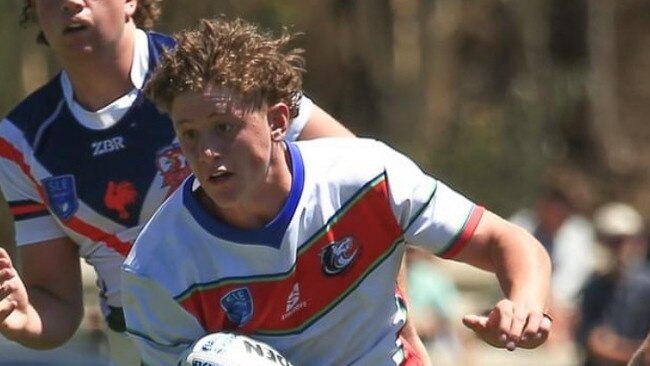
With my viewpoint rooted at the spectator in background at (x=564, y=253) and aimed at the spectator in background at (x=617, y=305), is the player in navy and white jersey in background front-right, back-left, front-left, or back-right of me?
front-right

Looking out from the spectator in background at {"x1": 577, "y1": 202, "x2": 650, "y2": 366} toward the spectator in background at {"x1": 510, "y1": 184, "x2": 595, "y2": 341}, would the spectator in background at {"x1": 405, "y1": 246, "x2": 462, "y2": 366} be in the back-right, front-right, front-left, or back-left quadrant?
front-left

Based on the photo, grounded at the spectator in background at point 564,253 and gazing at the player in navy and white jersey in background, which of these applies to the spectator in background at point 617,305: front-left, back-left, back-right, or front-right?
front-left

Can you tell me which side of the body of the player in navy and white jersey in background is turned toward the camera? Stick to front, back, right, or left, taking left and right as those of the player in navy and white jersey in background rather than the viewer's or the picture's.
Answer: front
